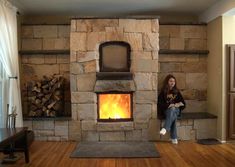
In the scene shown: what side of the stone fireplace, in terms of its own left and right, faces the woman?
left

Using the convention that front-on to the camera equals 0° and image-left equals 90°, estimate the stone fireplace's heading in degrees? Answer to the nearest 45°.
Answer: approximately 0°

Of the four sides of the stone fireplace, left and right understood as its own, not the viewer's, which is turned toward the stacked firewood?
right

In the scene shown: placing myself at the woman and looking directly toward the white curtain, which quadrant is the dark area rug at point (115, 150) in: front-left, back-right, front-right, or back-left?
front-left

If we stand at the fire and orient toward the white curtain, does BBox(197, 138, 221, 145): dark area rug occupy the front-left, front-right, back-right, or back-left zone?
back-left

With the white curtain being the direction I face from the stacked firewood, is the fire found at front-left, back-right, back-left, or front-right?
back-left

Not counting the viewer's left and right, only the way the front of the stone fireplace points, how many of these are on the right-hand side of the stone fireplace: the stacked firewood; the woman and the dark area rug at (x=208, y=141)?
1

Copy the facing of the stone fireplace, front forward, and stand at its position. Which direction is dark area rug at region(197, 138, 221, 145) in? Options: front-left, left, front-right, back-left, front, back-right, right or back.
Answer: left

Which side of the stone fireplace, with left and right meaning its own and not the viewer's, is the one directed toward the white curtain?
right
